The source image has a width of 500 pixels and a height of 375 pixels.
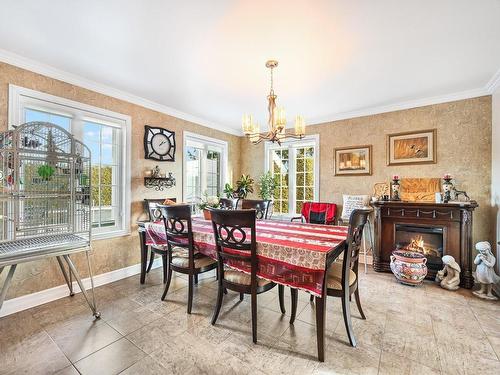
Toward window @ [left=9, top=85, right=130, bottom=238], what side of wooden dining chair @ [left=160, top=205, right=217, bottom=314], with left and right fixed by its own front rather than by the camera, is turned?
left

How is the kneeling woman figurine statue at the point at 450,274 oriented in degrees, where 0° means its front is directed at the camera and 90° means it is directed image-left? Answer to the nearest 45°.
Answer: approximately 45°

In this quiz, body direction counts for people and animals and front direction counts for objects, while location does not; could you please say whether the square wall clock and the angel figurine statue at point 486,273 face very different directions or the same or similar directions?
very different directions

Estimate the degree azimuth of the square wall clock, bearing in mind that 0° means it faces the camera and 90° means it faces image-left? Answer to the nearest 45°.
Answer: approximately 315°

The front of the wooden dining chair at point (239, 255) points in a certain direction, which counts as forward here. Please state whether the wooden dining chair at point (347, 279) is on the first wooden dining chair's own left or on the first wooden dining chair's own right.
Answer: on the first wooden dining chair's own right

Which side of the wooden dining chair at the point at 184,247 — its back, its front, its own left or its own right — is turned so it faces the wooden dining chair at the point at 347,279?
right

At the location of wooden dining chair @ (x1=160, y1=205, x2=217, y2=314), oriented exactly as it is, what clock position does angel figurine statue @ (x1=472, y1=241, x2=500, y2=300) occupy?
The angel figurine statue is roughly at 2 o'clock from the wooden dining chair.

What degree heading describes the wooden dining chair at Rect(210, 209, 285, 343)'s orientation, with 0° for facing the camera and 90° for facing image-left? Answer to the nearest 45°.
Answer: approximately 225°

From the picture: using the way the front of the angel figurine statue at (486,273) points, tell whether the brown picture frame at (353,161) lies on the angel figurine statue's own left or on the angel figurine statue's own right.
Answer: on the angel figurine statue's own right

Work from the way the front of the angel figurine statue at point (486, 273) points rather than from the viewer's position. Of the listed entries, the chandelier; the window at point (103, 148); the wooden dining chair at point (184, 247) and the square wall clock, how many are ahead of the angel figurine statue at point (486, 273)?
4
